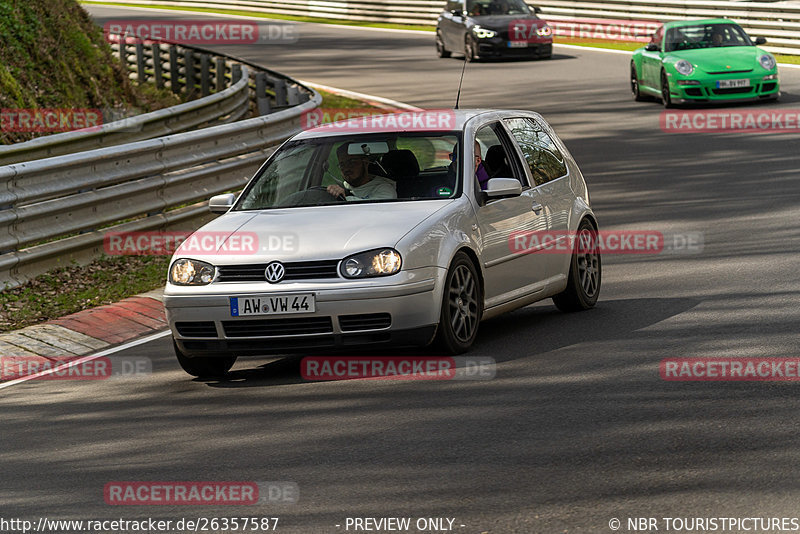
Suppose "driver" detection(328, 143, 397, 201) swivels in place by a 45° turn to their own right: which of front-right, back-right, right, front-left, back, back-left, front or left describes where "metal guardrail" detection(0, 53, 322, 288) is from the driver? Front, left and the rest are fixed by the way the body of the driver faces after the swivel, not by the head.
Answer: front-right

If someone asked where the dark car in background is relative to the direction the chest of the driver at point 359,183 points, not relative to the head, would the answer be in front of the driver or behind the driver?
behind

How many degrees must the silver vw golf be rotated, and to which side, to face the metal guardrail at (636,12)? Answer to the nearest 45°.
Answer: approximately 135° to its right

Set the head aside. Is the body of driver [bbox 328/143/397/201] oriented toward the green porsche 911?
no

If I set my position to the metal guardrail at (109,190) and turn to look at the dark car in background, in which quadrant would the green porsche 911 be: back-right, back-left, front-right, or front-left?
front-right

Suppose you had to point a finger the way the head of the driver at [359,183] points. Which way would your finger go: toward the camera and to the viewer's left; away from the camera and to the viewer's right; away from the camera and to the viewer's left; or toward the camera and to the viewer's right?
toward the camera and to the viewer's left

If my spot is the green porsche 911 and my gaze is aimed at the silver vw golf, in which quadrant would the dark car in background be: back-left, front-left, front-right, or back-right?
back-right

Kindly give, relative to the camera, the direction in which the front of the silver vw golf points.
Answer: facing the viewer and to the left of the viewer

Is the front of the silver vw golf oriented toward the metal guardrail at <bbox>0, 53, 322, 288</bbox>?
no

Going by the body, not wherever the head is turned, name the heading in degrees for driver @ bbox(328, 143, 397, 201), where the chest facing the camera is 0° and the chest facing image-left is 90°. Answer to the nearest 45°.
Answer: approximately 45°
